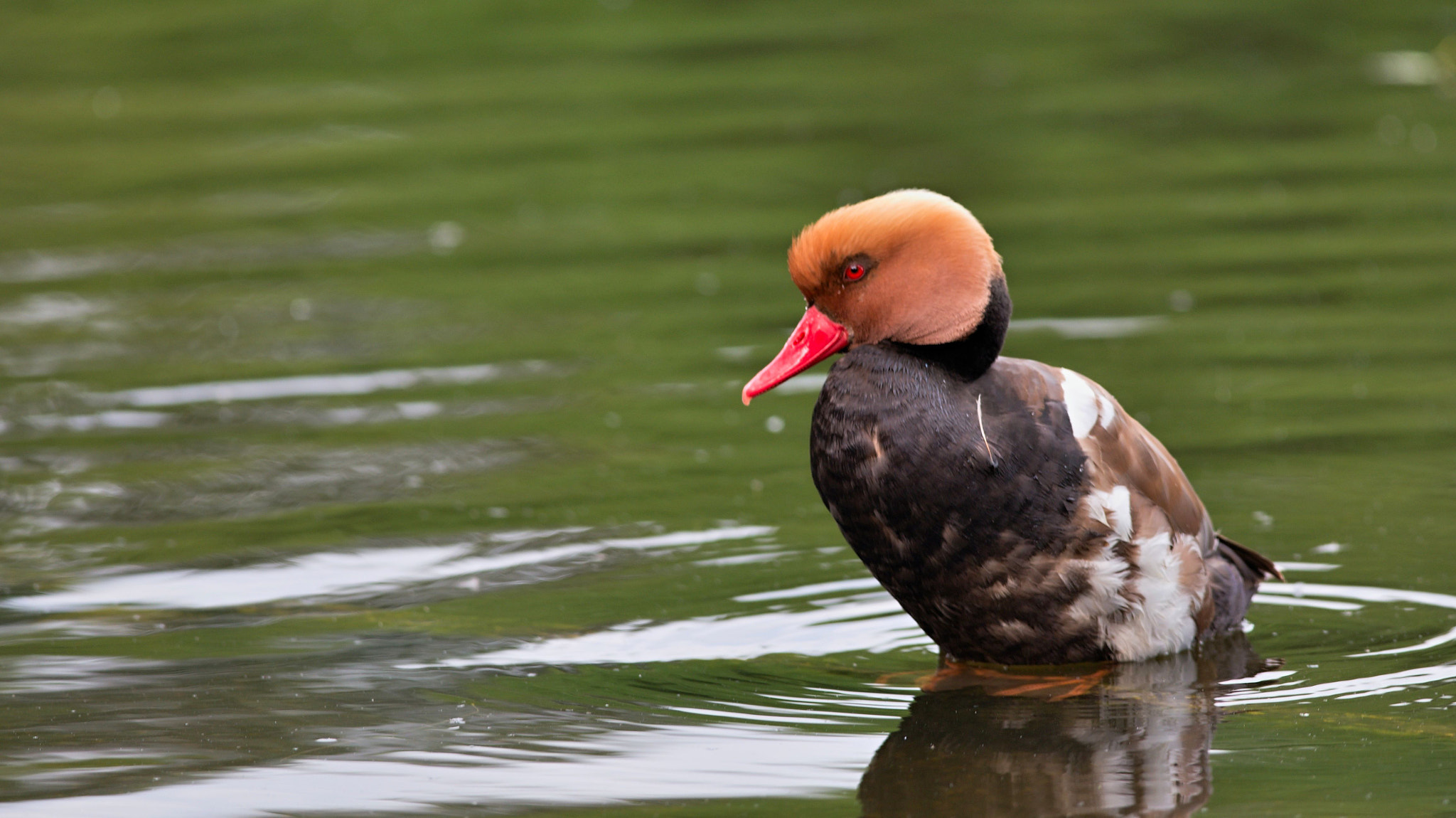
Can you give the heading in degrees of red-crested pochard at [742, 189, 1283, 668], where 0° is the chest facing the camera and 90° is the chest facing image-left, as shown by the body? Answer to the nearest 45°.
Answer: approximately 45°
